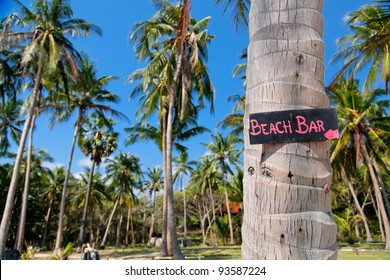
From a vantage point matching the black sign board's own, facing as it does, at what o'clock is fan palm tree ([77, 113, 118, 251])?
The fan palm tree is roughly at 5 o'clock from the black sign board.

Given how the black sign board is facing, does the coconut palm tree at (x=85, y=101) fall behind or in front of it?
behind

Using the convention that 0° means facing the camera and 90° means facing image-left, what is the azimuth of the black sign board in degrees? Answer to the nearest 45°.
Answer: approximately 0°

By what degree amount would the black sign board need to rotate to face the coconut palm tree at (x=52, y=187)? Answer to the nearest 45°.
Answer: approximately 135° to its right

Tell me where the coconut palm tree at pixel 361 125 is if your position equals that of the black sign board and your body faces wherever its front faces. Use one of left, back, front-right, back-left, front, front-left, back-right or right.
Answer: back

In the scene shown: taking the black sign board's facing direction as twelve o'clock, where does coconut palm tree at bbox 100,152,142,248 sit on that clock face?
The coconut palm tree is roughly at 5 o'clock from the black sign board.

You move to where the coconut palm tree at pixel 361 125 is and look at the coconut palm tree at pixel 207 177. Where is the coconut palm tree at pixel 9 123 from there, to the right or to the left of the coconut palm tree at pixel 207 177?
left

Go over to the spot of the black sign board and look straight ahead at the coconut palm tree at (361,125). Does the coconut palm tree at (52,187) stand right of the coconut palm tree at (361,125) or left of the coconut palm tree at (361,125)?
left

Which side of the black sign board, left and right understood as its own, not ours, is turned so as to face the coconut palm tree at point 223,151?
back

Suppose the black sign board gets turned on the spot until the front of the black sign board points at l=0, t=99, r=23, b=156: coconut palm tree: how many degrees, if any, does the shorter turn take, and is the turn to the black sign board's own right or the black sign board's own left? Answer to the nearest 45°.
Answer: approximately 135° to the black sign board's own right
